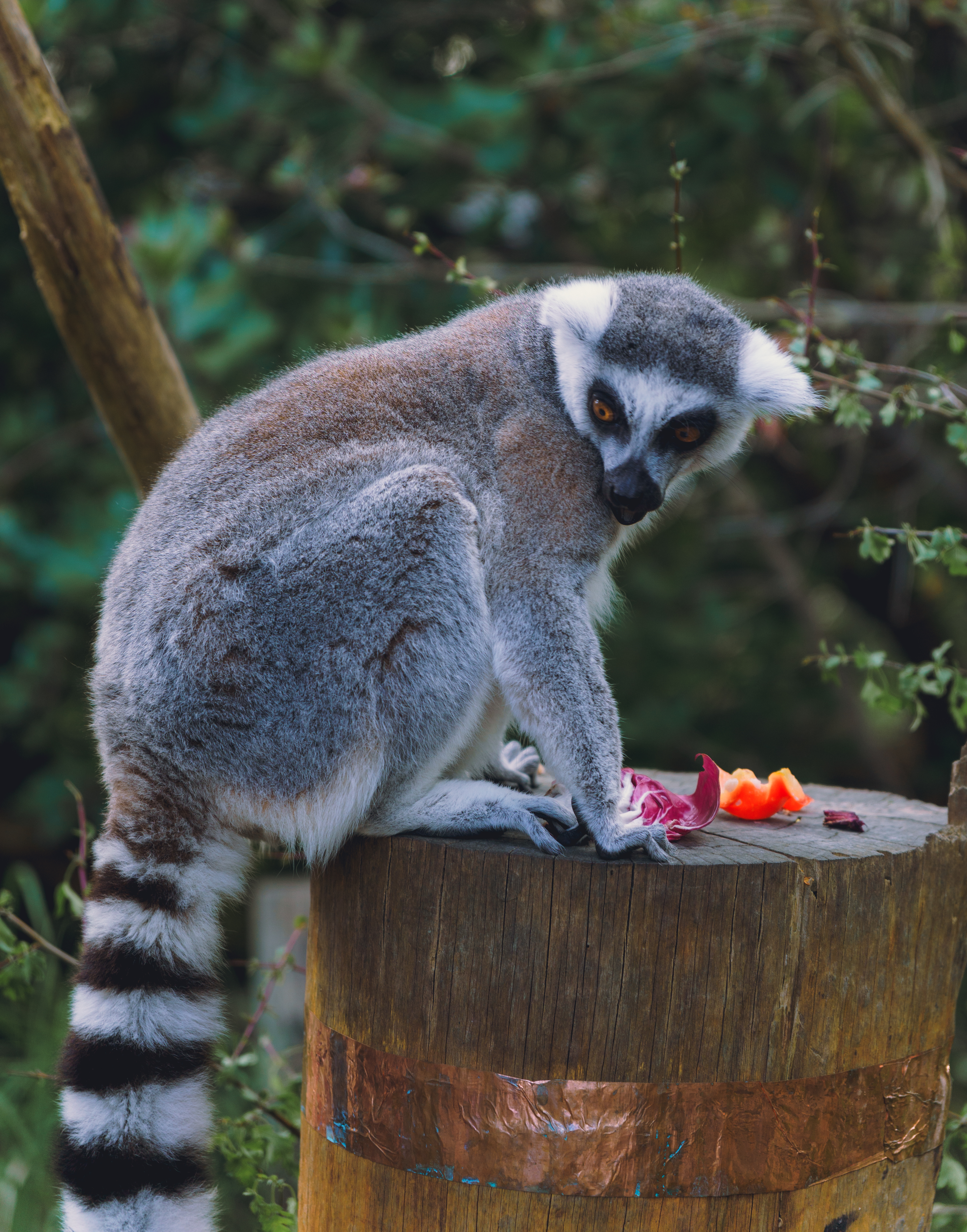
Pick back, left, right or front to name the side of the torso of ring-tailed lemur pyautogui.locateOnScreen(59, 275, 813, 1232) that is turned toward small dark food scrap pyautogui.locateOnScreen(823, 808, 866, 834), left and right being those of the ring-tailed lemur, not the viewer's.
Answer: front

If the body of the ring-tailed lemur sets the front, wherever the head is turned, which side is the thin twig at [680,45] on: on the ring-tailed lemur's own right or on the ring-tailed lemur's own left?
on the ring-tailed lemur's own left

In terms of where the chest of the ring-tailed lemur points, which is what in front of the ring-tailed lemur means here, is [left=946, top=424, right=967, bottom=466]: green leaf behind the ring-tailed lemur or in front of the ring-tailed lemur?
in front

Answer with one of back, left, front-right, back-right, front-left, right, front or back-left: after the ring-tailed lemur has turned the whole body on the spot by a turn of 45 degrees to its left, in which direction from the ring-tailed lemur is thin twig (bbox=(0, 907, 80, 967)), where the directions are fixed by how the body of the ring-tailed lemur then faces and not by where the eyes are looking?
left

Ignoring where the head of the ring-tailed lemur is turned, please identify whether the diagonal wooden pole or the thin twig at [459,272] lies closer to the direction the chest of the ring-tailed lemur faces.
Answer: the thin twig

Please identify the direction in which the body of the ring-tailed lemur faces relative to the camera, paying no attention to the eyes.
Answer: to the viewer's right

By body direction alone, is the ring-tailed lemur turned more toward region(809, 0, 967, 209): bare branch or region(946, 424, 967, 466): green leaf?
the green leaf

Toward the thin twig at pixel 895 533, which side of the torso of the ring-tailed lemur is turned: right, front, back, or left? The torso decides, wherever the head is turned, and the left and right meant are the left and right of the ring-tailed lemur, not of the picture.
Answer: front
